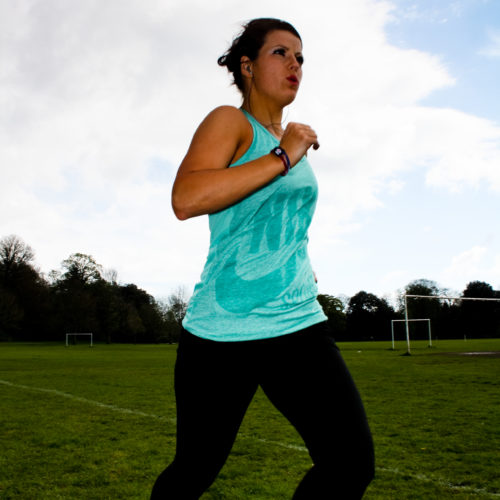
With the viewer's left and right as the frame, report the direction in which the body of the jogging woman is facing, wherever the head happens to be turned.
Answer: facing the viewer and to the right of the viewer

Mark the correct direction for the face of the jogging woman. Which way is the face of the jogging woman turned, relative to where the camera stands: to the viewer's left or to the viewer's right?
to the viewer's right
